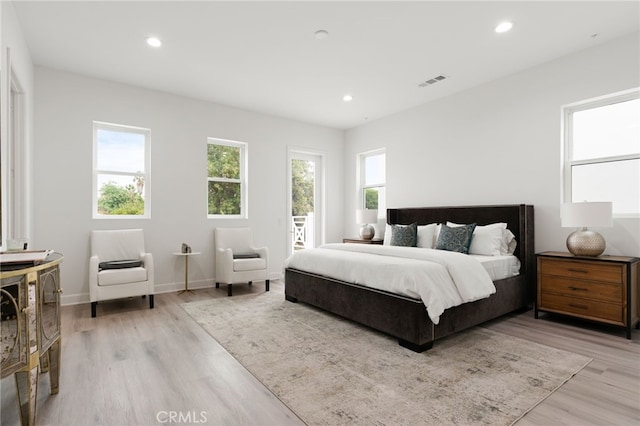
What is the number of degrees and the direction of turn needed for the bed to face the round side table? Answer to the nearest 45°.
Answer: approximately 45° to its right

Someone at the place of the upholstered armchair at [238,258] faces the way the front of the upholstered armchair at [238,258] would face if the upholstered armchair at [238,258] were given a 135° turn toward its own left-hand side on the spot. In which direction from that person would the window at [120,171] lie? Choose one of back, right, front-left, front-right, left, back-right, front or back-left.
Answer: left

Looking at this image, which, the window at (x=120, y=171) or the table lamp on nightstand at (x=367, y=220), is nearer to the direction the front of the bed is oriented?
the window

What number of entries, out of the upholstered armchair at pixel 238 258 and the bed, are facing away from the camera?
0

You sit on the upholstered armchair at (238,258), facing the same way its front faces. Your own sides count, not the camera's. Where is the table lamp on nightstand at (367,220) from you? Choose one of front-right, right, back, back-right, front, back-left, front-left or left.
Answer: front-left

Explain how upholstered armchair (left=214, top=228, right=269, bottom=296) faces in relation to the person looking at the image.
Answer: facing the viewer and to the right of the viewer

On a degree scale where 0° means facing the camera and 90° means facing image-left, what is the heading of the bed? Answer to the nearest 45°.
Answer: approximately 45°

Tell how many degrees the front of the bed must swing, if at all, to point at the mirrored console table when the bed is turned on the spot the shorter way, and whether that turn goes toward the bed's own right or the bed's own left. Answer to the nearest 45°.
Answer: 0° — it already faces it
